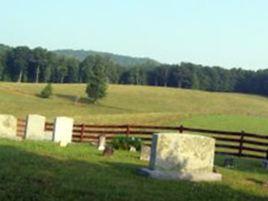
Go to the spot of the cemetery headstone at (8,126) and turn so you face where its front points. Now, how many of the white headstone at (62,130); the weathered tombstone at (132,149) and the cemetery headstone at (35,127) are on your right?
0

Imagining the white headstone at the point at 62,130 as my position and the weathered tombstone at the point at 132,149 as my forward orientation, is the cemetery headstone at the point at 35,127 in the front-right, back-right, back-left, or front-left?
back-right

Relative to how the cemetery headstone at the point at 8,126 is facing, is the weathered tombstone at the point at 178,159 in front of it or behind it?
in front

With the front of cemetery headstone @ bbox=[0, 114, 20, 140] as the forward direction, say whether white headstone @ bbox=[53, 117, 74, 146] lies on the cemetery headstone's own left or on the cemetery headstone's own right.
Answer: on the cemetery headstone's own left

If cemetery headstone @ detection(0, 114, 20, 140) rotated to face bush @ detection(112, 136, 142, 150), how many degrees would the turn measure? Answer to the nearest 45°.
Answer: approximately 45° to its left

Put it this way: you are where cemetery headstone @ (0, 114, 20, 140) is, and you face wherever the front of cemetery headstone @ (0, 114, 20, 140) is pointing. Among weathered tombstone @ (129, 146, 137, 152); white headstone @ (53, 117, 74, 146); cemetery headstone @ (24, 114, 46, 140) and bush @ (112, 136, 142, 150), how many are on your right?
0

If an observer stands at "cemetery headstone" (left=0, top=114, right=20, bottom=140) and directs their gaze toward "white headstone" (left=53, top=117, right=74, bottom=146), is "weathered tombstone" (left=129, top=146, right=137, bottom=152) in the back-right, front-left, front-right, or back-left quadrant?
front-right

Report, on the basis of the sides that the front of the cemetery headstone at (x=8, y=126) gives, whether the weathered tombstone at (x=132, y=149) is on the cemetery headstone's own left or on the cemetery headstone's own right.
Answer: on the cemetery headstone's own left

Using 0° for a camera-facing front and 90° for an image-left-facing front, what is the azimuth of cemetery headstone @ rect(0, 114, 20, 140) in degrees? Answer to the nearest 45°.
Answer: approximately 0°

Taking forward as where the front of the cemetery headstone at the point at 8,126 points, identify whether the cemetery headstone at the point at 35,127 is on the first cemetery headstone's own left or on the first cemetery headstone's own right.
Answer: on the first cemetery headstone's own left
